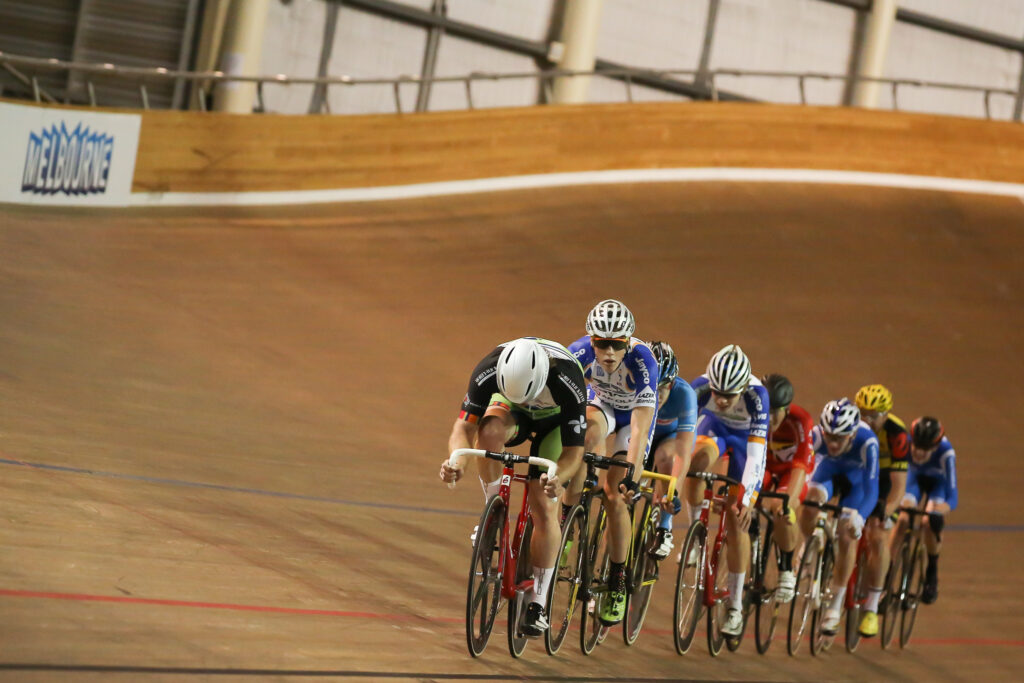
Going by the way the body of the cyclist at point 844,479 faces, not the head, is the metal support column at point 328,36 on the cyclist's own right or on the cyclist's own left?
on the cyclist's own right

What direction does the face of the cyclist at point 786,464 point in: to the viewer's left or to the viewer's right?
to the viewer's left

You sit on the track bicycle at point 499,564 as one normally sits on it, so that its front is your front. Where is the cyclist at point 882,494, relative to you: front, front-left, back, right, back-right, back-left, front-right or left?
back-left

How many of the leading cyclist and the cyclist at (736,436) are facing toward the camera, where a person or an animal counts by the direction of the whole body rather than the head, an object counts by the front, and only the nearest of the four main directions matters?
2

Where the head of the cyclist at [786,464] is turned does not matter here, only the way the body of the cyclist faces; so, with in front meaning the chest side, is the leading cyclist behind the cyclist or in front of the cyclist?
in front

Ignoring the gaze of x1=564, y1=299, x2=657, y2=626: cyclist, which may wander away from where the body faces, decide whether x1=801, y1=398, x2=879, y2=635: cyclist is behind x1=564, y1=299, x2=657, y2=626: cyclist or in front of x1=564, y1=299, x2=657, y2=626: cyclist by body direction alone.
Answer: behind

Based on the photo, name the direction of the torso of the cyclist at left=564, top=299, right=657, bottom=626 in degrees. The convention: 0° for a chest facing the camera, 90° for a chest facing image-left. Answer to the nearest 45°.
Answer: approximately 0°

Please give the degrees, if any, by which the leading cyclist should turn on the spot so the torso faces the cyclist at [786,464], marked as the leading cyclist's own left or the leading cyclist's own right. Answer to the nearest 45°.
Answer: approximately 135° to the leading cyclist's own left

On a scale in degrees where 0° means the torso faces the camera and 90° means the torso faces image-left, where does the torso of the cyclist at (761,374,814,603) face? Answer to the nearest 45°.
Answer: approximately 45°

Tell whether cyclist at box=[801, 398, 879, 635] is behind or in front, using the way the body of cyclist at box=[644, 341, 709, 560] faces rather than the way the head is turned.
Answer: behind

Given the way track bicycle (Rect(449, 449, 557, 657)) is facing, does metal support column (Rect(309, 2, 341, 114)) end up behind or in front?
behind

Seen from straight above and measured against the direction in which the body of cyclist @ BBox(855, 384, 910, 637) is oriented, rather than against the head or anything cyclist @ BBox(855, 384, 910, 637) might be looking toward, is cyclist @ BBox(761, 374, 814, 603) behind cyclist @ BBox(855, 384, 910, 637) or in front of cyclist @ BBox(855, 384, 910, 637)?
in front
